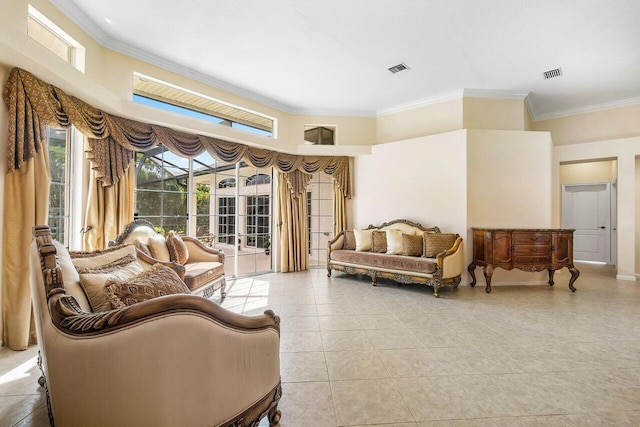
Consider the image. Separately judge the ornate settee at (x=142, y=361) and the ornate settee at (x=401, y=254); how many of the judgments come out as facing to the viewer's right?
1

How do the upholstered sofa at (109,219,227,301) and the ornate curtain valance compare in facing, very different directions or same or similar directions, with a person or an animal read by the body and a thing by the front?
same or similar directions

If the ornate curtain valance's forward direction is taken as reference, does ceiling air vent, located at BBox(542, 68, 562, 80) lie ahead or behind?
ahead

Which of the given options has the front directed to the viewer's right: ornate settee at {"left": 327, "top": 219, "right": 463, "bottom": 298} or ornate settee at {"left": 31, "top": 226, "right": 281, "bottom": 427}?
ornate settee at {"left": 31, "top": 226, "right": 281, "bottom": 427}

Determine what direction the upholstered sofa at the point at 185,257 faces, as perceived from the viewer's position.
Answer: facing the viewer and to the right of the viewer

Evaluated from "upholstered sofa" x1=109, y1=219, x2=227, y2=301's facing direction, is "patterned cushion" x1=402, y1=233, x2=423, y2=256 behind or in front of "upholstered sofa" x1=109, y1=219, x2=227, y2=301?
in front

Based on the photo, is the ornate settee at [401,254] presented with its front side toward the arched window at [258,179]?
no

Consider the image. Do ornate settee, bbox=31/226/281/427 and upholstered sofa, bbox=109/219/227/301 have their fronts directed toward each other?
no

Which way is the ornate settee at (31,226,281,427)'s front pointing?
to the viewer's right

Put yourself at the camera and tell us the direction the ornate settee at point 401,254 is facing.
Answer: facing the viewer and to the left of the viewer

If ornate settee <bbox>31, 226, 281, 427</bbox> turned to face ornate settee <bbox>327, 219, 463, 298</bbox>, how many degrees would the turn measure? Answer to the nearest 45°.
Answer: approximately 45° to its left

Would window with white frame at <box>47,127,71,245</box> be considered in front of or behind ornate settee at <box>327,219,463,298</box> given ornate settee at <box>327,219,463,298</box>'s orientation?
in front

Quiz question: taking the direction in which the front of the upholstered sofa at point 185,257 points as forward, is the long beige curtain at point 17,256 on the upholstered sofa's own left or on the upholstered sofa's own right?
on the upholstered sofa's own right
